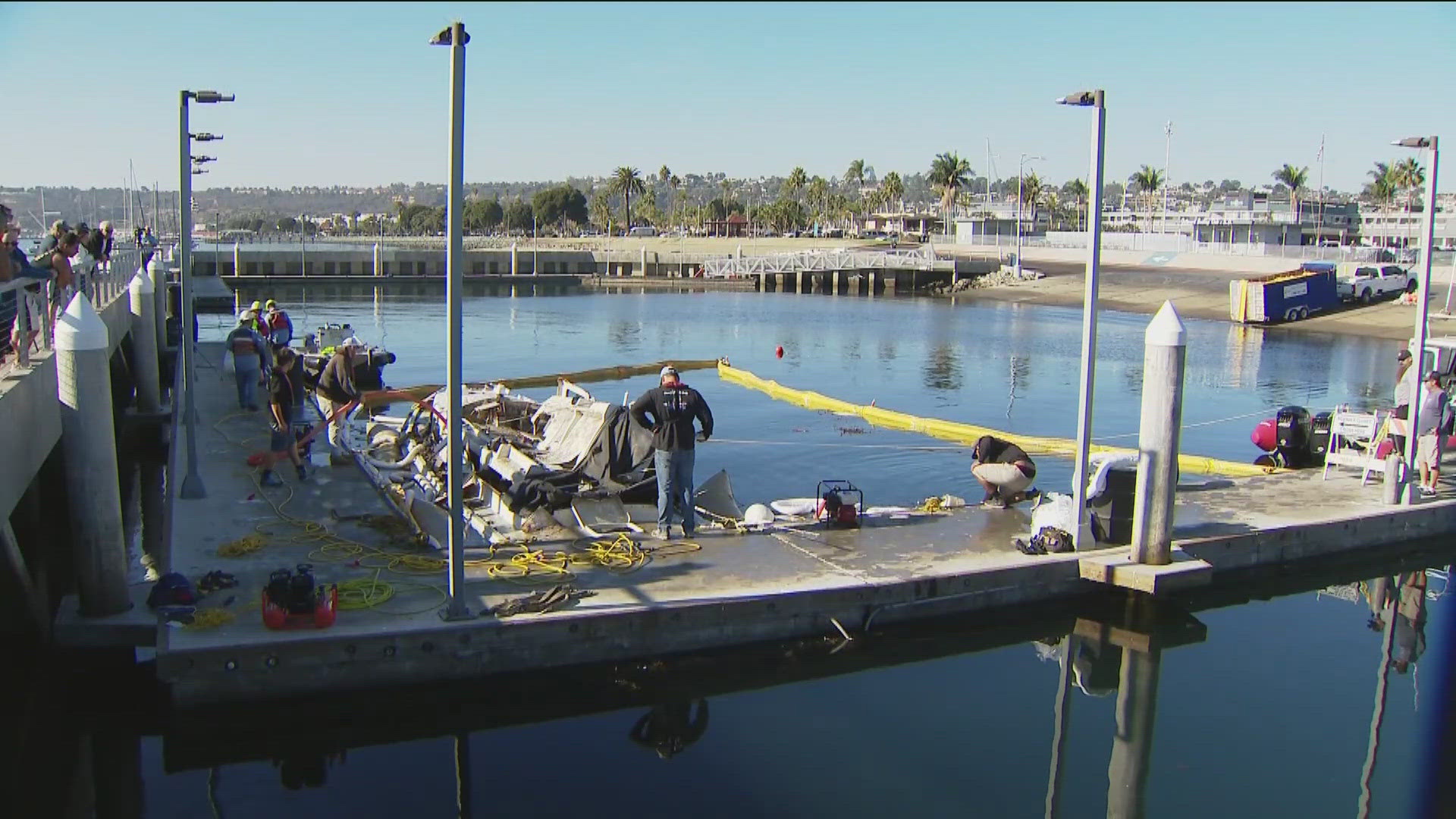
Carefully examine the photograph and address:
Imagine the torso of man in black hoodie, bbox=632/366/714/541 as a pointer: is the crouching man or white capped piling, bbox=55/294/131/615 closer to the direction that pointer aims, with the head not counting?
the crouching man

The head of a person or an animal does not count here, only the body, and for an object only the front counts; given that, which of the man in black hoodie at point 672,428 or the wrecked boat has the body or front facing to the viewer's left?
the wrecked boat

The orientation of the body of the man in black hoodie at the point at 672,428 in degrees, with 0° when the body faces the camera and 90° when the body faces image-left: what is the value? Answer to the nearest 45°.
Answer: approximately 180°

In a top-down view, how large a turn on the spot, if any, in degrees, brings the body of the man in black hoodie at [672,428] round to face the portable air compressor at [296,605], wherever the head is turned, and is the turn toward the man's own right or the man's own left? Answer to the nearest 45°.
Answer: approximately 135° to the man's own left

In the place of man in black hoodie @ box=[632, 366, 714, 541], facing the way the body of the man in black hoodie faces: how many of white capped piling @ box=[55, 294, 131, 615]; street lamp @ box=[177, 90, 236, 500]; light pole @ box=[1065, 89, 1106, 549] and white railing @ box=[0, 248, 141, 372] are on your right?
1

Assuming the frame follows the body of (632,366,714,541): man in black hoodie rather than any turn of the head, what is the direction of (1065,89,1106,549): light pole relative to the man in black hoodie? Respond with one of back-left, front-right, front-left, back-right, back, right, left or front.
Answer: right

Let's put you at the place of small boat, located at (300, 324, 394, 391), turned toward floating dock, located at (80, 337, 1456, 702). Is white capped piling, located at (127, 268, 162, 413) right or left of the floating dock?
right

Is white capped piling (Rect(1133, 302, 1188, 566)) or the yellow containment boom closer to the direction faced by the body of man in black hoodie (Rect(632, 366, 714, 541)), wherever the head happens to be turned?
the yellow containment boom

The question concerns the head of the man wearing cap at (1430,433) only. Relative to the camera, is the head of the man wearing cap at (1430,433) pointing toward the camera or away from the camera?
toward the camera

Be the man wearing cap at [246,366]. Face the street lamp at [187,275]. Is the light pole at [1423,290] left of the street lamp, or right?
left

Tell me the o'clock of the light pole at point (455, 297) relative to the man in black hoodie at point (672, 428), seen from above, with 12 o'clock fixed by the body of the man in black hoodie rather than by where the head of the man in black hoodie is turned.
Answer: The light pole is roughly at 7 o'clock from the man in black hoodie.

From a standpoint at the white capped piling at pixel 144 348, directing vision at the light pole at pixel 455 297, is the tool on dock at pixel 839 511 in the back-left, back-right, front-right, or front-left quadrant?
front-left

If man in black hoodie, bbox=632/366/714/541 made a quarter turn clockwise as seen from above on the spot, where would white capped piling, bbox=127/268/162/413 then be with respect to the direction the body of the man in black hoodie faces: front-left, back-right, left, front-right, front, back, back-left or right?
back-left

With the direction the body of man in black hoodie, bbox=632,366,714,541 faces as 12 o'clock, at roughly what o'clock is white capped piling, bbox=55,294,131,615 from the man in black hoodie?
The white capped piling is roughly at 8 o'clock from the man in black hoodie.

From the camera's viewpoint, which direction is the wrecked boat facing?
to the viewer's left

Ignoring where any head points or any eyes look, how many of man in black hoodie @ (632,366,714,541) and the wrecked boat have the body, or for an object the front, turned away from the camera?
1
